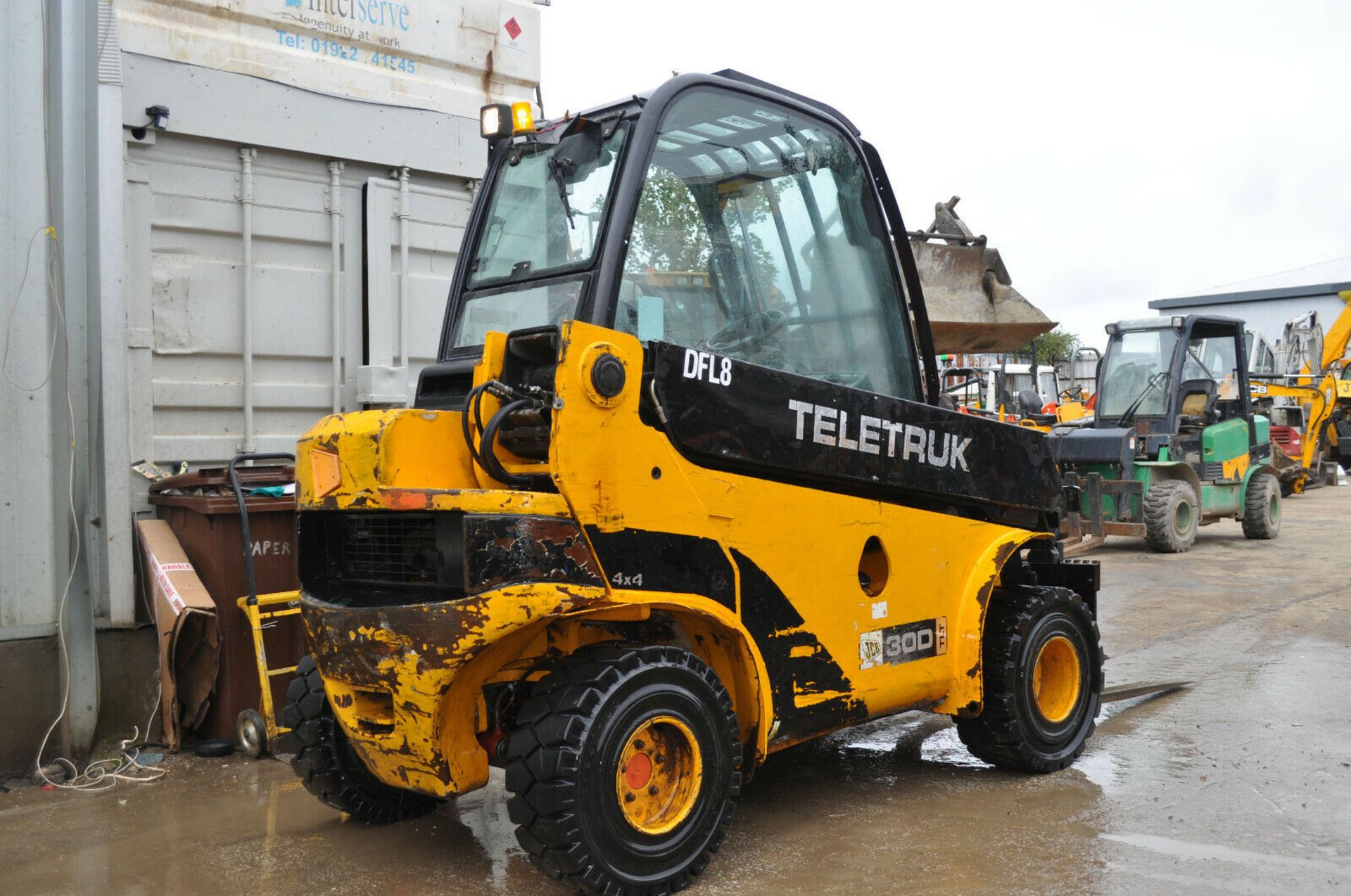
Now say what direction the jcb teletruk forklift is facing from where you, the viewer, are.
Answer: facing away from the viewer and to the right of the viewer

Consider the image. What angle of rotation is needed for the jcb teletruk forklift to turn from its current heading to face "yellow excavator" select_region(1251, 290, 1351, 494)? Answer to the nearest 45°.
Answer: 0° — it already faces it

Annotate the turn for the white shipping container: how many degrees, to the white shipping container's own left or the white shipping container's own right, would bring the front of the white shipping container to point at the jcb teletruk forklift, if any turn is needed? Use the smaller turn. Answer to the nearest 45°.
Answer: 0° — it already faces it

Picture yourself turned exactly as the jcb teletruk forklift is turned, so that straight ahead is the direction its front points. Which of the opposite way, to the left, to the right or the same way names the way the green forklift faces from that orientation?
the opposite way

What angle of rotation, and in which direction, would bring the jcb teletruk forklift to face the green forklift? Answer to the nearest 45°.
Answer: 0° — it already faces it

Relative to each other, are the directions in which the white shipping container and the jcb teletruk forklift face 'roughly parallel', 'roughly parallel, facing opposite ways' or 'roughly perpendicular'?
roughly perpendicular

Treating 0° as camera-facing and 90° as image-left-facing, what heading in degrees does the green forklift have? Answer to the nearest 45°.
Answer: approximately 45°
